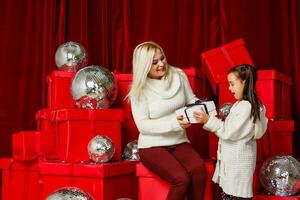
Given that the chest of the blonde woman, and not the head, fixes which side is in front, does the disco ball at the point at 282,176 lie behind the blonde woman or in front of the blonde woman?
in front

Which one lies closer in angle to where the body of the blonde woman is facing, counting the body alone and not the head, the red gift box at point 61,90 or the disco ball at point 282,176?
the disco ball

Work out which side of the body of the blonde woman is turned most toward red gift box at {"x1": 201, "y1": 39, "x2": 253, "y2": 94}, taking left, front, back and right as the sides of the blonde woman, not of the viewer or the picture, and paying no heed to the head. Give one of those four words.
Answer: left

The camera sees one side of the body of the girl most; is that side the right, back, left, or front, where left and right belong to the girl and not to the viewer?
left

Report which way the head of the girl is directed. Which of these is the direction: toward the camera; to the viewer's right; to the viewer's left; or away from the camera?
to the viewer's left

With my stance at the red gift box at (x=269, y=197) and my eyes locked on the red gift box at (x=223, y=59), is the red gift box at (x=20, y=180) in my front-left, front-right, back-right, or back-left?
front-left

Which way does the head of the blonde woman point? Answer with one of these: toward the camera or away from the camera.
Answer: toward the camera
